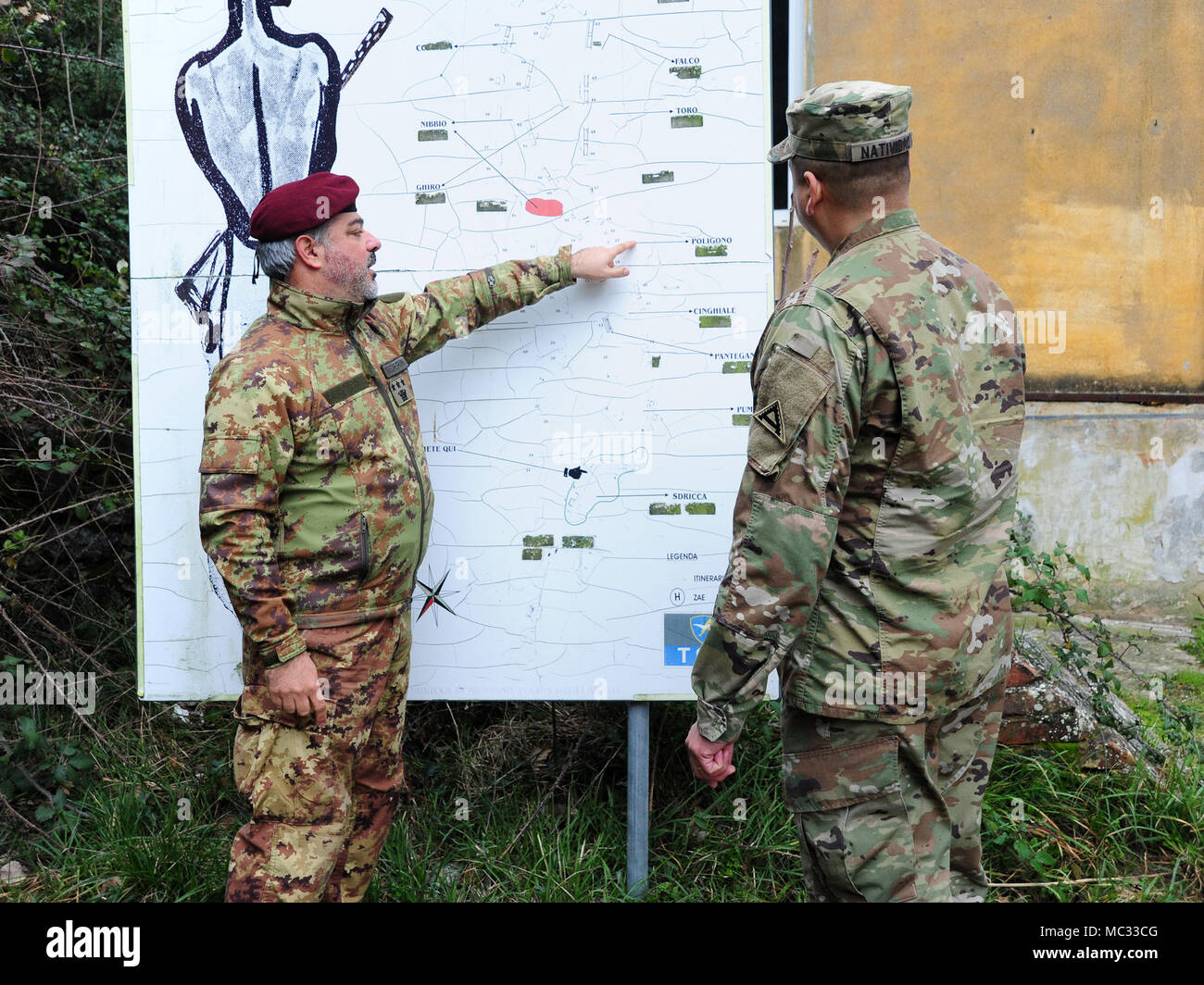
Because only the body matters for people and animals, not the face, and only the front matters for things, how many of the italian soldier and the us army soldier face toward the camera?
0

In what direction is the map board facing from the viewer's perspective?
toward the camera

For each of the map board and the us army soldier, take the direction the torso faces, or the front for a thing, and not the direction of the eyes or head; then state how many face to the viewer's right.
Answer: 0

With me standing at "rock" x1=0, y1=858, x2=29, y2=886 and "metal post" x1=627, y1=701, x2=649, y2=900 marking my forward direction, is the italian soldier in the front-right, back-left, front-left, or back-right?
front-right

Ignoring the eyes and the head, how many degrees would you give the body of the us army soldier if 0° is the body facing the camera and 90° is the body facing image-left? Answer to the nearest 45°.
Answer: approximately 135°

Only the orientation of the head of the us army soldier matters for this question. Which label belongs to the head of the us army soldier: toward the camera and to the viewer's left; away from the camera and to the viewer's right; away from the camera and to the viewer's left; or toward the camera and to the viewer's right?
away from the camera and to the viewer's left

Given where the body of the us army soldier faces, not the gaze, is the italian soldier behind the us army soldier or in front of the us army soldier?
in front

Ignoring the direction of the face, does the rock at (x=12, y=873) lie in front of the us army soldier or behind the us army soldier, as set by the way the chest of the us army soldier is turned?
in front

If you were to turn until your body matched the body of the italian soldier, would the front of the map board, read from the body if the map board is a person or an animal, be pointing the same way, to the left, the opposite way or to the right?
to the right

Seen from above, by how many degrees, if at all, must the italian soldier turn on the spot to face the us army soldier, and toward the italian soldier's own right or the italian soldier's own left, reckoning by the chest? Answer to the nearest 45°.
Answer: approximately 45° to the italian soldier's own right

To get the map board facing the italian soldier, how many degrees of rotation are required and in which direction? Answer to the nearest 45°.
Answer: approximately 45° to its right

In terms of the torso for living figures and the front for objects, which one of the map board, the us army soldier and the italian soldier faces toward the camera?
the map board

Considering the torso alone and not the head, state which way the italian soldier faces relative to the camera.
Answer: to the viewer's right

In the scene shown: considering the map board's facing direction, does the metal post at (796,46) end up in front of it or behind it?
behind

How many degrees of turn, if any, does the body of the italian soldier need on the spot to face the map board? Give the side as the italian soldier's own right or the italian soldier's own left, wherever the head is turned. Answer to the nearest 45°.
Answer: approximately 45° to the italian soldier's own left
